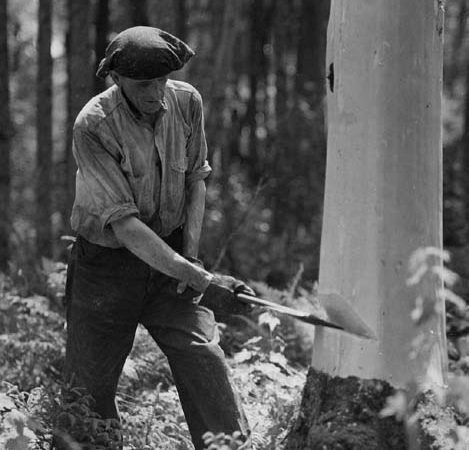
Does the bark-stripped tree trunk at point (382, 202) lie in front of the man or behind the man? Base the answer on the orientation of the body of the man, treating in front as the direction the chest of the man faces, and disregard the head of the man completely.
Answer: in front

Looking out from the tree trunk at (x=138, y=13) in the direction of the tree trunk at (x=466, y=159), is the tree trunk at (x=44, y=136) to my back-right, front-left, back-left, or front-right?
back-right

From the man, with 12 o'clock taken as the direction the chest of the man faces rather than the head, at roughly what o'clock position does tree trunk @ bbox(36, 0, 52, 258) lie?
The tree trunk is roughly at 7 o'clock from the man.

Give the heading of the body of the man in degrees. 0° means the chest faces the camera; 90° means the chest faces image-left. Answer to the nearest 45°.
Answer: approximately 315°

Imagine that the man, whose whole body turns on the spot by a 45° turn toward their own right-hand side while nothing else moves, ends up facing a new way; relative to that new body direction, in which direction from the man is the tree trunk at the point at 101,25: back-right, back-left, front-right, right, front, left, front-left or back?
back

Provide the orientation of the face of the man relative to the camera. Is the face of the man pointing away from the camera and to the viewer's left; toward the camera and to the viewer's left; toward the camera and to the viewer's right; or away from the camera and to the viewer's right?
toward the camera and to the viewer's right

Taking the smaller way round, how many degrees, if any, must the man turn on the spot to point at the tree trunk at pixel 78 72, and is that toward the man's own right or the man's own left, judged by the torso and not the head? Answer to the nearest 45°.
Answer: approximately 135° to the man's own left
